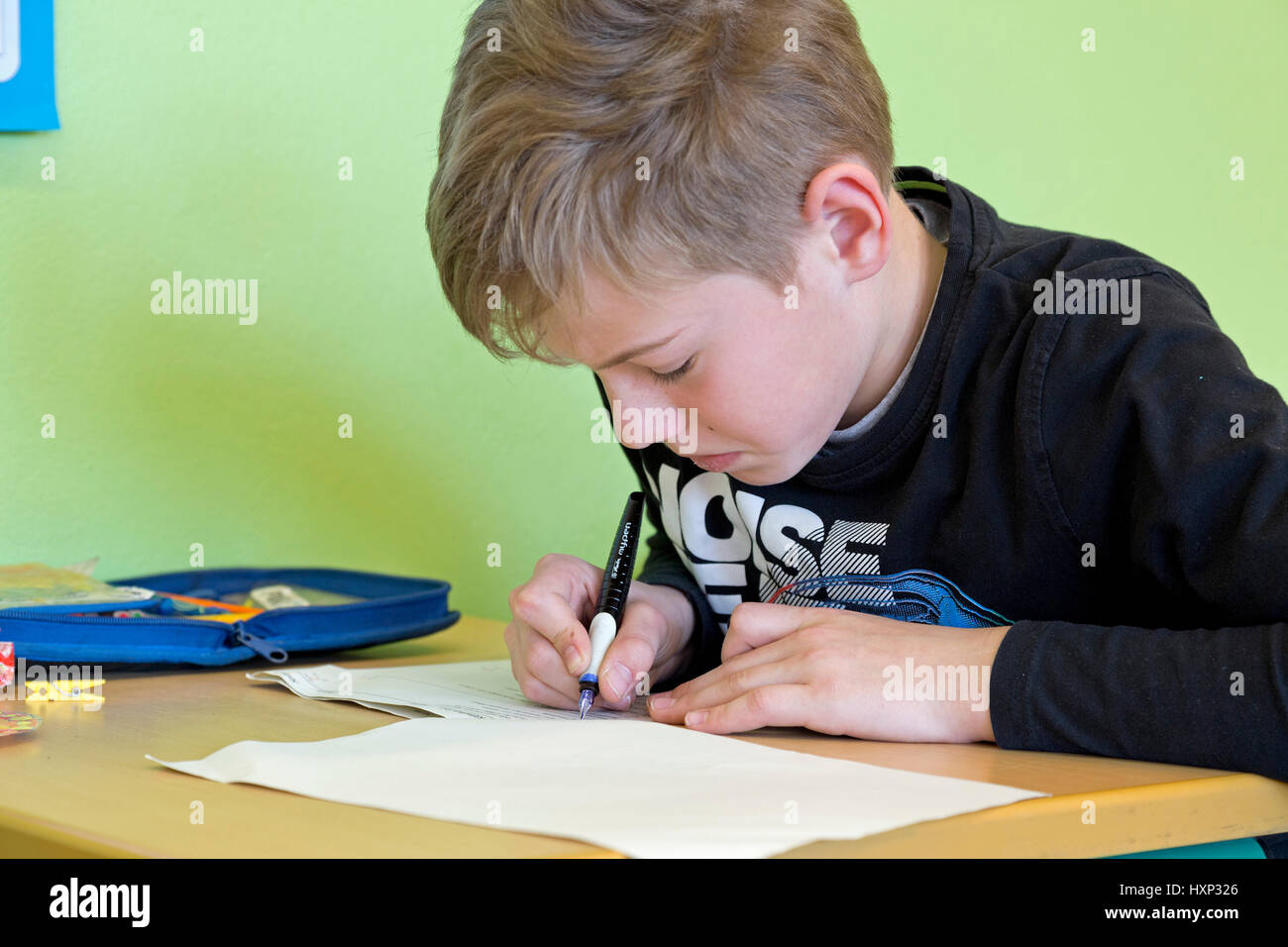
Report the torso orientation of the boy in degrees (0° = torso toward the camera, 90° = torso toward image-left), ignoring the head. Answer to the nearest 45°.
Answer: approximately 45°

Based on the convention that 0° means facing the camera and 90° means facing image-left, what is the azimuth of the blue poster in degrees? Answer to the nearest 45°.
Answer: approximately 0°

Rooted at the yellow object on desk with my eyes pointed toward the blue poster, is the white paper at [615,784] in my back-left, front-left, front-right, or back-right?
back-right
